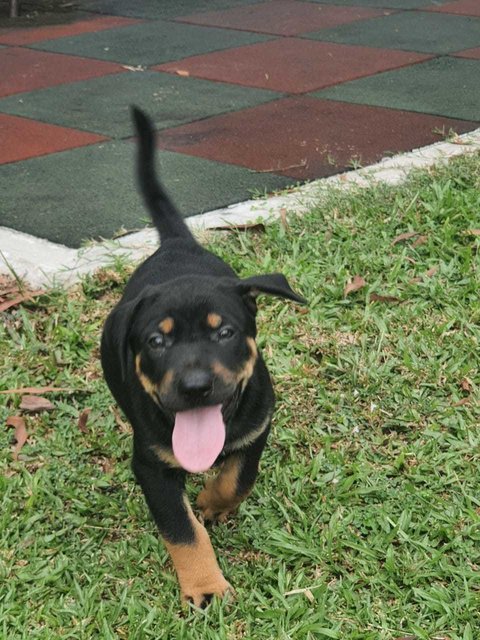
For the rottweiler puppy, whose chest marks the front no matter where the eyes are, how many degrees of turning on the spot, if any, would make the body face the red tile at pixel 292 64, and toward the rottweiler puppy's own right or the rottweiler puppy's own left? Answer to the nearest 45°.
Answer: approximately 180°

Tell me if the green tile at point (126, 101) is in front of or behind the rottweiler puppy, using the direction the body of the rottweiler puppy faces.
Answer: behind

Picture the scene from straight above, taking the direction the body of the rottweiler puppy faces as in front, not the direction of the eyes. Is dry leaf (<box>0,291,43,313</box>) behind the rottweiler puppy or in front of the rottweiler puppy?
behind

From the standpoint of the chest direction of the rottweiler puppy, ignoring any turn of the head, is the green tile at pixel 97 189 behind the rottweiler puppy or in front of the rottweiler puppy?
behind

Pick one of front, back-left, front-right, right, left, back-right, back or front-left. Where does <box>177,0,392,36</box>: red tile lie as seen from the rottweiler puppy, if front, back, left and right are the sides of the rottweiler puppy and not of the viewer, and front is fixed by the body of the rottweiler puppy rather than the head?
back

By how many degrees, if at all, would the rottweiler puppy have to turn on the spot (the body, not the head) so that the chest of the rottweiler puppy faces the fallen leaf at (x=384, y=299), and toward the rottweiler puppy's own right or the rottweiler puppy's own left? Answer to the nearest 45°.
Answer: approximately 135° to the rottweiler puppy's own left

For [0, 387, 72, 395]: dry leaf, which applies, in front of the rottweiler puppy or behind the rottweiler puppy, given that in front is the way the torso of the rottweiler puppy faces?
behind

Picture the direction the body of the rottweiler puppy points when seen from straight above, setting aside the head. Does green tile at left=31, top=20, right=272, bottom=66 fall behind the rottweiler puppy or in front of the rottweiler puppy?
behind

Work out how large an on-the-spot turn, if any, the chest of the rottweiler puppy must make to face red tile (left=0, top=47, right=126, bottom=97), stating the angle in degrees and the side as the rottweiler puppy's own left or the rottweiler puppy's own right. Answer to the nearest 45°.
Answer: approximately 180°

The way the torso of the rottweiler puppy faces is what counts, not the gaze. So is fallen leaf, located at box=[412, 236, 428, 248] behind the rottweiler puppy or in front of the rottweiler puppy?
behind

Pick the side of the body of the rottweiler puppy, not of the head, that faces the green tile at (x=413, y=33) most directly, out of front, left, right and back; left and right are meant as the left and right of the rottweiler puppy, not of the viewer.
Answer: back

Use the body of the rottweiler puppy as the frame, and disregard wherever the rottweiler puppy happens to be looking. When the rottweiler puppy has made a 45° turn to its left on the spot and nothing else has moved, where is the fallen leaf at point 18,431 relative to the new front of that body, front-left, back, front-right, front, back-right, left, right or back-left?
back

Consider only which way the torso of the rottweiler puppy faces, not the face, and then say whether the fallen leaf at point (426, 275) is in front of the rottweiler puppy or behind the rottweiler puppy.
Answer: behind

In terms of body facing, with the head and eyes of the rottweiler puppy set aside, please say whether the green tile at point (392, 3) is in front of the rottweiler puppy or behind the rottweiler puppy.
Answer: behind
